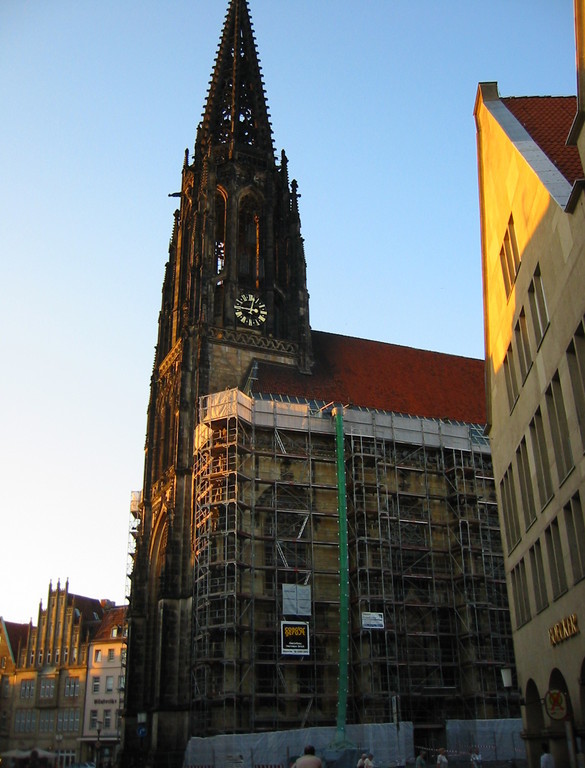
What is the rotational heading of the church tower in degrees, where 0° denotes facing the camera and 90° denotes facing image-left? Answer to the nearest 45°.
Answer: approximately 45°

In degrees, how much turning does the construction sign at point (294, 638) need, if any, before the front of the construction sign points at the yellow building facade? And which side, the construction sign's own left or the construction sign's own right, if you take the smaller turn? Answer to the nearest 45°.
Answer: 0° — it already faces it

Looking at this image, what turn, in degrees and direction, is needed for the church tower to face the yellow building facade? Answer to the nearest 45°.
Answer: approximately 45° to its left

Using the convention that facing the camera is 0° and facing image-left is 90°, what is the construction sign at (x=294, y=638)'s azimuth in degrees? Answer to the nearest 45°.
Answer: approximately 0°
